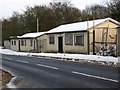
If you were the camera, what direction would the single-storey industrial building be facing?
facing the viewer and to the left of the viewer
